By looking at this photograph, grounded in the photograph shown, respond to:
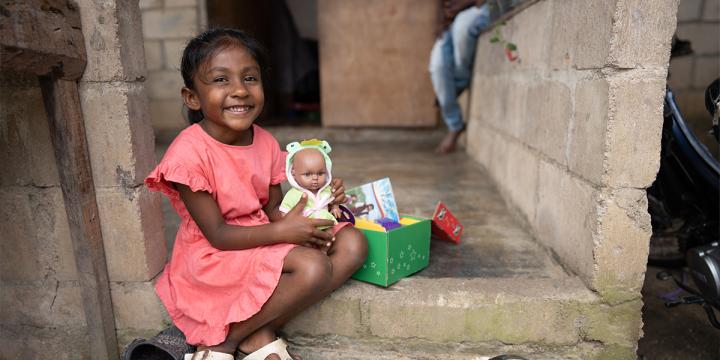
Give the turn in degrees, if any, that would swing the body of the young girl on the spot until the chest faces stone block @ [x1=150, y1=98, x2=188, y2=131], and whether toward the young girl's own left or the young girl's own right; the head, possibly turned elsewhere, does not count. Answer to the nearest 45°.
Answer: approximately 135° to the young girl's own left

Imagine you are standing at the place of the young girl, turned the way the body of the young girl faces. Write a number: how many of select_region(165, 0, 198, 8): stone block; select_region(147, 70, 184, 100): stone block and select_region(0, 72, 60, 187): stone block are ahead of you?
0

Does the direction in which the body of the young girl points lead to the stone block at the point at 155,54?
no

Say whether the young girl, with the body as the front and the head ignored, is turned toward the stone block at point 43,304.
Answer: no

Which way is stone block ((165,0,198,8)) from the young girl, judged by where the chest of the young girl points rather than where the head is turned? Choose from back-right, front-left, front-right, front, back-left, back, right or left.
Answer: back-left

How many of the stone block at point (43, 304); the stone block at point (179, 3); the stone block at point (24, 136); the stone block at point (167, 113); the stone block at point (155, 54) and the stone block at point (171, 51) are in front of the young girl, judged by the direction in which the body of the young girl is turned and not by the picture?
0

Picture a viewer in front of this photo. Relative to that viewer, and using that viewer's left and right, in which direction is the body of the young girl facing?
facing the viewer and to the right of the viewer

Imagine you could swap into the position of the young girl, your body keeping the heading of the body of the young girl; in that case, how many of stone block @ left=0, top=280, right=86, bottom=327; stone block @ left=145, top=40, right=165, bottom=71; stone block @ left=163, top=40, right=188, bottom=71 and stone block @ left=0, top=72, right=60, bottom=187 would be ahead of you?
0

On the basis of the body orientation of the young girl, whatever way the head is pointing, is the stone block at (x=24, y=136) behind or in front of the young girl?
behind

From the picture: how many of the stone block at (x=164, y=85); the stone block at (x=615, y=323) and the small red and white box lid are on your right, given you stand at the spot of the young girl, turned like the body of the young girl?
0

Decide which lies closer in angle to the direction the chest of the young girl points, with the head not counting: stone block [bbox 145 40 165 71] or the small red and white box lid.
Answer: the small red and white box lid

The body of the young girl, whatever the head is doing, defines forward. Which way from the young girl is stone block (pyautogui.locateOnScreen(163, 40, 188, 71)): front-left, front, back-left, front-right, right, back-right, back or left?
back-left

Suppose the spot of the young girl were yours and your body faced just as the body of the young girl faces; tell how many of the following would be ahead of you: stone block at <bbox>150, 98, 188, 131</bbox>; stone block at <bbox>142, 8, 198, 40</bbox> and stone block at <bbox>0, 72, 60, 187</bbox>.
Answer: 0
